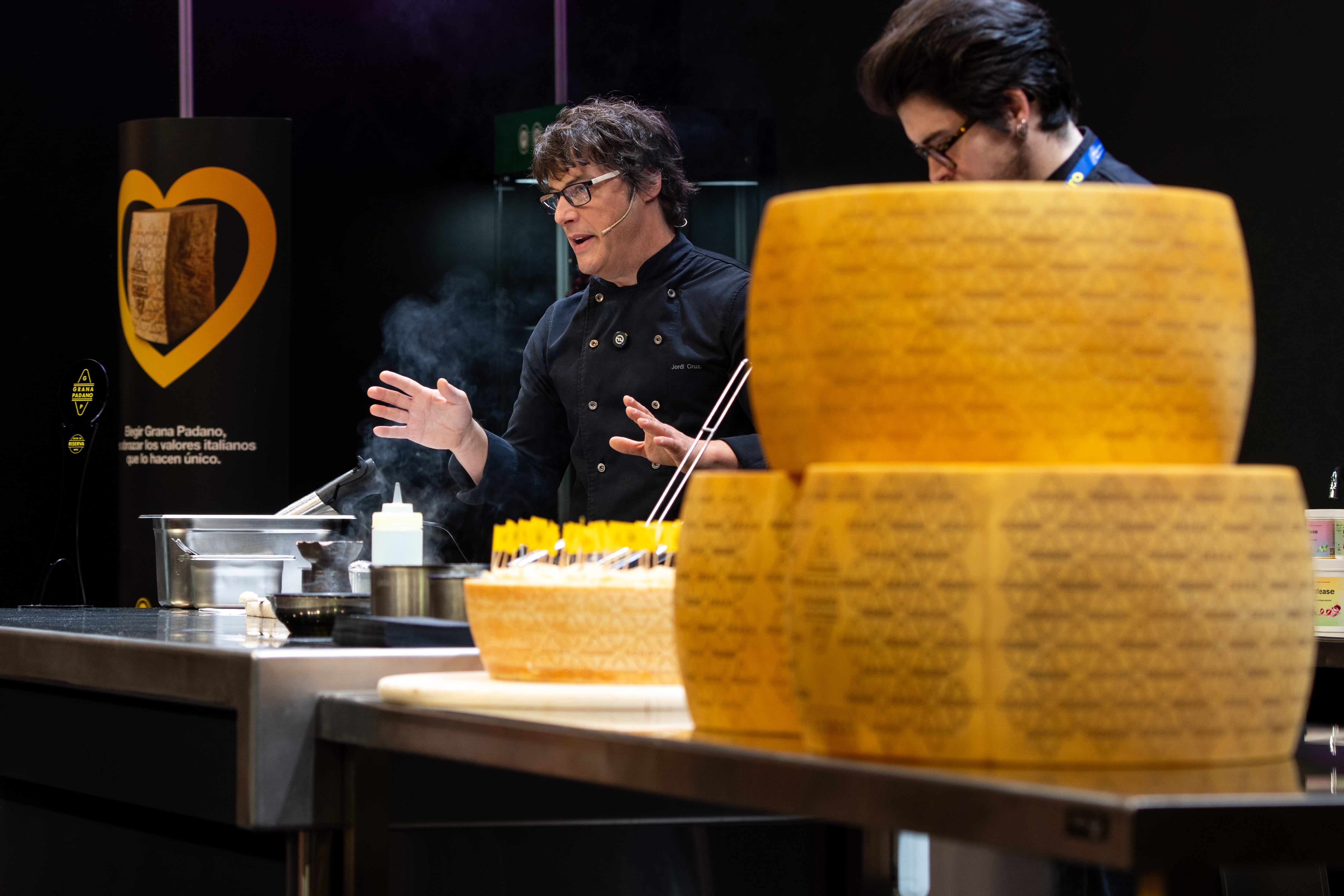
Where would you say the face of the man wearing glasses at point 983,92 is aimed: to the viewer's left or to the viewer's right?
to the viewer's left

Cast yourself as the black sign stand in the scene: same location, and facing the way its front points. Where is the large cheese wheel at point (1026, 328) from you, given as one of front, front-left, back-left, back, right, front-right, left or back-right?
front

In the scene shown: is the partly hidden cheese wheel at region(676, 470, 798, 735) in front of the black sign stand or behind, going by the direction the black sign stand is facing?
in front

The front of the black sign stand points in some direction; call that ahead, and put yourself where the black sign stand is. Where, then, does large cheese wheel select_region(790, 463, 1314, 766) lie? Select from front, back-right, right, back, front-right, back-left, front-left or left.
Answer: front

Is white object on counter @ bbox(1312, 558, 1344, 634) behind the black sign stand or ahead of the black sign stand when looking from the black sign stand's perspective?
ahead

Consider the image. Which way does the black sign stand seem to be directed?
toward the camera

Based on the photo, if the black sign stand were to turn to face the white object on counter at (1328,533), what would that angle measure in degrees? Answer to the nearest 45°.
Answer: approximately 45° to its left

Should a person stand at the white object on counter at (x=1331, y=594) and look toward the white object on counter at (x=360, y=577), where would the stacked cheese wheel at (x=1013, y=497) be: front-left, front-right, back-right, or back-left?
front-left

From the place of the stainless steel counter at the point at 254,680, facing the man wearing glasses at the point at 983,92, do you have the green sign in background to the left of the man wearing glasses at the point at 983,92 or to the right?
left
